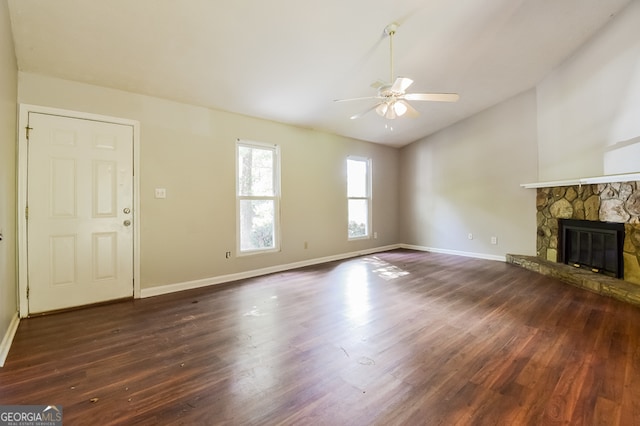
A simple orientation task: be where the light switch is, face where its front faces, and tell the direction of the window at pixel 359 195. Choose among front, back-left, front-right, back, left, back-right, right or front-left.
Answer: left

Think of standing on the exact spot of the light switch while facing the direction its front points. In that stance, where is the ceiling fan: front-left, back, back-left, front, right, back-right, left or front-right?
front-left

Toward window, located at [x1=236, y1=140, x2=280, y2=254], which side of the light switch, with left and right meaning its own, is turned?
left

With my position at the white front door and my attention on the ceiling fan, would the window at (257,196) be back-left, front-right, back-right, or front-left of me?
front-left

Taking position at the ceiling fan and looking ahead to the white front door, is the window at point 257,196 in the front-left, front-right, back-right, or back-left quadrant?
front-right

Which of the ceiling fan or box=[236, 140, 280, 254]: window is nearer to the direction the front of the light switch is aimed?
the ceiling fan

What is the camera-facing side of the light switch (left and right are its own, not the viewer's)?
front

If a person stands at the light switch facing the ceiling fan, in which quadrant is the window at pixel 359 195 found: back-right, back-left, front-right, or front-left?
front-left

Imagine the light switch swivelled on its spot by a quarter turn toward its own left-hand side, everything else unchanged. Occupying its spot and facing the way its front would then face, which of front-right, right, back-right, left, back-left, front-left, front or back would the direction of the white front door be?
back
